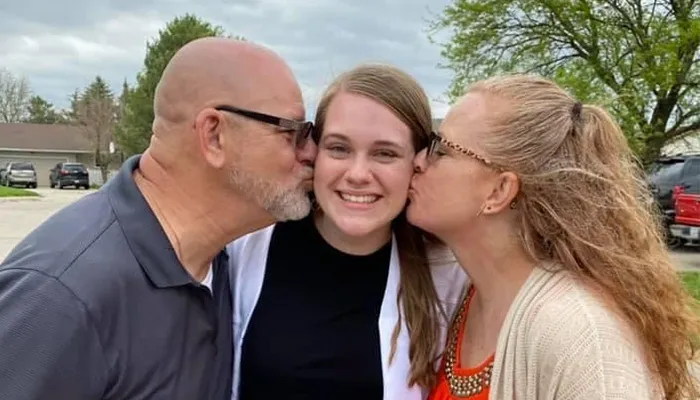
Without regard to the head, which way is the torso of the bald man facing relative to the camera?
to the viewer's right

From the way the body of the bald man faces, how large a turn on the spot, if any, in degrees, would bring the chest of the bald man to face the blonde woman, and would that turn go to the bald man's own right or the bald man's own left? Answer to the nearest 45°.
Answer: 0° — they already face them

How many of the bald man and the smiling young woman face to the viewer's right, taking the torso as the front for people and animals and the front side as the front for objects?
1

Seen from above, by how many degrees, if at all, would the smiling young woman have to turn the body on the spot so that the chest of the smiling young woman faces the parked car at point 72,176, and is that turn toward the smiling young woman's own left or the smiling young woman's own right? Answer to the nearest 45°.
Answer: approximately 135° to the smiling young woman's own right

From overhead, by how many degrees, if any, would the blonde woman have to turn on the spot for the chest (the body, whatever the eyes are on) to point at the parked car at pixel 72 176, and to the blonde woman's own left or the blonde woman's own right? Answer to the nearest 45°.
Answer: approximately 45° to the blonde woman's own right

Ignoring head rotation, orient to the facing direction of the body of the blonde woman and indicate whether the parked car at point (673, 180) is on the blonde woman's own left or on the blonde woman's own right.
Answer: on the blonde woman's own right

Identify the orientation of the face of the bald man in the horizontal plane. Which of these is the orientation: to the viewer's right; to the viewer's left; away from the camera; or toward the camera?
to the viewer's right

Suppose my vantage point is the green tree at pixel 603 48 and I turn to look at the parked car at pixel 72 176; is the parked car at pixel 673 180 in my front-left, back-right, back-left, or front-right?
back-left

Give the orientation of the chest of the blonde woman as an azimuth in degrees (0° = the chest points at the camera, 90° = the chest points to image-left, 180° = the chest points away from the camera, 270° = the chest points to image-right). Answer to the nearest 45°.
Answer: approximately 90°
